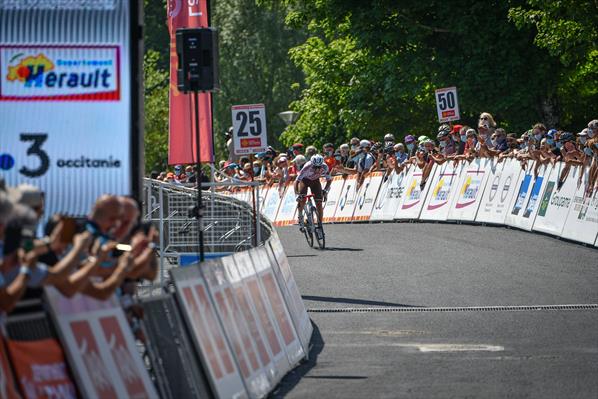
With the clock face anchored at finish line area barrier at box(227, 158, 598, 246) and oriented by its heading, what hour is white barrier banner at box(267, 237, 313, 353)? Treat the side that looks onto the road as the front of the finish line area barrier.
The white barrier banner is roughly at 11 o'clock from the finish line area barrier.

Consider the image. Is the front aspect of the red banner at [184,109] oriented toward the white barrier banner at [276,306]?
yes

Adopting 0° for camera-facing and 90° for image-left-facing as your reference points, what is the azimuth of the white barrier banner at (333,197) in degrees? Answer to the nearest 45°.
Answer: approximately 0°

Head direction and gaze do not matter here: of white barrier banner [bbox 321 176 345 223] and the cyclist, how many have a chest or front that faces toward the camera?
2

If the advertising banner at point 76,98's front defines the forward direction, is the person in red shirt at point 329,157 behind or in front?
behind

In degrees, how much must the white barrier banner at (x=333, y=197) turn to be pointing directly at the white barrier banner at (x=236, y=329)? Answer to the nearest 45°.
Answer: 0° — it already faces it

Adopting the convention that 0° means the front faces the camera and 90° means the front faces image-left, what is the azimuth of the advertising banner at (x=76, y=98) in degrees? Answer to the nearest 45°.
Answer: approximately 0°

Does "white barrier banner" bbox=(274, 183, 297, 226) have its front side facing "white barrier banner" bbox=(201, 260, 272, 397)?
yes

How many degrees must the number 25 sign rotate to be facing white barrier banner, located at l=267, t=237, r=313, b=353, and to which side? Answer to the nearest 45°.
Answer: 0° — it already faces it
